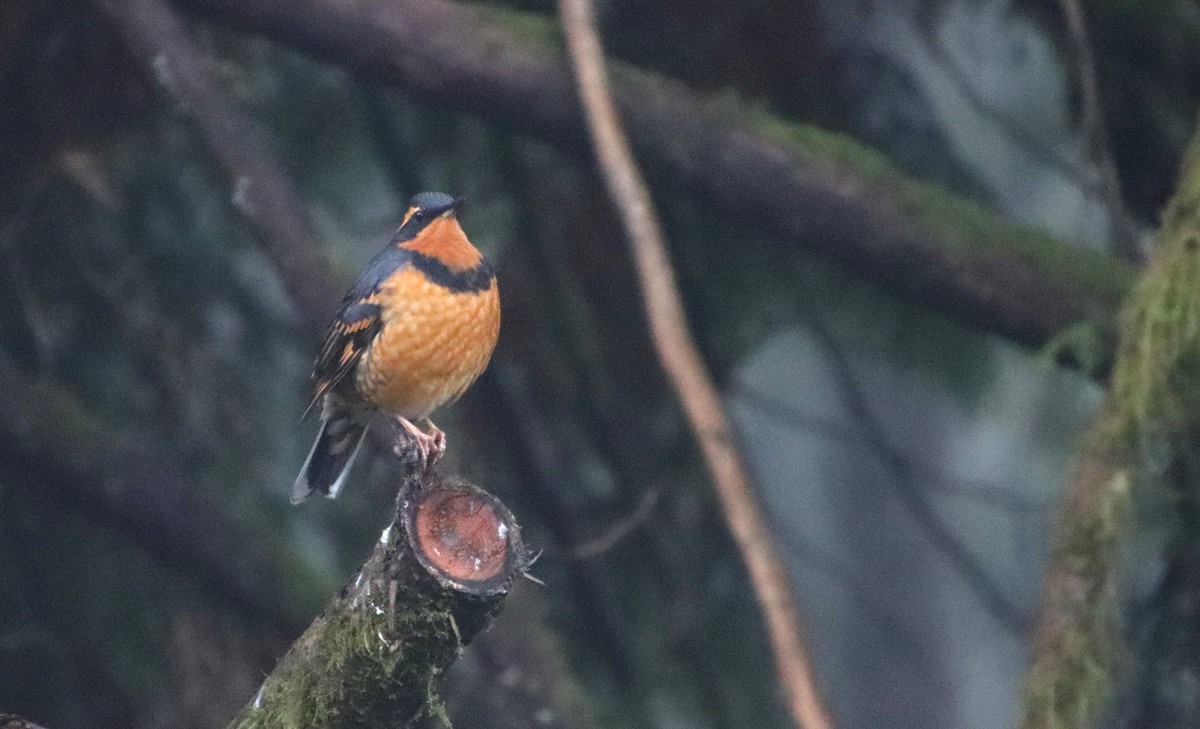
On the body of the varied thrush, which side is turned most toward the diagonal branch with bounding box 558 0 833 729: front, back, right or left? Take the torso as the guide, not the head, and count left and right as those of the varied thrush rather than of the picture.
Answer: left

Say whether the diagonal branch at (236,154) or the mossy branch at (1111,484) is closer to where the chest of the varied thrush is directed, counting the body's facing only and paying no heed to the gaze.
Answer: the mossy branch

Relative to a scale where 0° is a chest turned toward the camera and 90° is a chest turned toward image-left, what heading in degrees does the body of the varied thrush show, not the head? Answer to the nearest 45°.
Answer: approximately 315°

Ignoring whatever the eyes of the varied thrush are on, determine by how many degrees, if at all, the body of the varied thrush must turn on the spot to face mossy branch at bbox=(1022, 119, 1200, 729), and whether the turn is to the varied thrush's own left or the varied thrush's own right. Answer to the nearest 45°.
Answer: approximately 45° to the varied thrush's own left

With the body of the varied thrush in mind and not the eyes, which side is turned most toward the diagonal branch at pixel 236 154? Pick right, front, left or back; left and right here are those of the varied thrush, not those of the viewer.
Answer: back

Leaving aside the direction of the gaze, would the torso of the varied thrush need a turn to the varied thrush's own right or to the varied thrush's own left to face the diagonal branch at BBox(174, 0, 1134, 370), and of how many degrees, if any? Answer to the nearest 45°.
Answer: approximately 90° to the varied thrush's own left

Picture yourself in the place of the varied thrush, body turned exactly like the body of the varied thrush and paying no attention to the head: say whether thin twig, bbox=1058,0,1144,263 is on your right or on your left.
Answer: on your left
